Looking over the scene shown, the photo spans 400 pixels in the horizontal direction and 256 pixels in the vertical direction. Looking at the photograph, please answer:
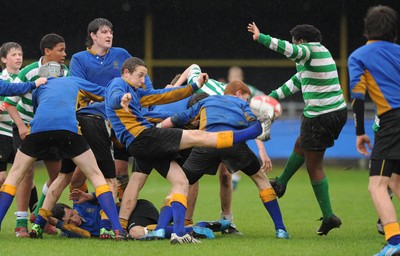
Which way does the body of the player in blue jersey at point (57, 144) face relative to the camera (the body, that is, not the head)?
away from the camera

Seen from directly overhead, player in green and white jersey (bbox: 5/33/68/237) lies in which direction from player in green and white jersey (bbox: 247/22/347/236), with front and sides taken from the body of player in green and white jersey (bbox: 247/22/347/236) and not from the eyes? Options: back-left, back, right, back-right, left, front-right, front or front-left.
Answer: front-left

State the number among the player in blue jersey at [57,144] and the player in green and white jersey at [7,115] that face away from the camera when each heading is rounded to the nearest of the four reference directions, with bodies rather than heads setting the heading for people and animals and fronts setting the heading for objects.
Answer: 1

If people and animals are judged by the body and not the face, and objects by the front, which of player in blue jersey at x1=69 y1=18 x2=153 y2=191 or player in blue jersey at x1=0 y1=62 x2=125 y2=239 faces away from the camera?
player in blue jersey at x1=0 y1=62 x2=125 y2=239

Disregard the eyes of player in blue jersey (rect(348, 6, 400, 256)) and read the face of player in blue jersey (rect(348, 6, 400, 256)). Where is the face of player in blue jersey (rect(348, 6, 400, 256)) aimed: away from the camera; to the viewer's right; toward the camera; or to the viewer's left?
away from the camera

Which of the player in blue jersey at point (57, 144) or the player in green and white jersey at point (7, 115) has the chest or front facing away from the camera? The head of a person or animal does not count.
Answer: the player in blue jersey

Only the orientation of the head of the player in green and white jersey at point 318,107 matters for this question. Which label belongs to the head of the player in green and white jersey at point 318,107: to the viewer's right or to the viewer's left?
to the viewer's left

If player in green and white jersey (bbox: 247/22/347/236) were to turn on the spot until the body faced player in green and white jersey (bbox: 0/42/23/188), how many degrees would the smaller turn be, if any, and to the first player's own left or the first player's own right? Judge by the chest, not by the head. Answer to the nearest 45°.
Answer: approximately 45° to the first player's own left

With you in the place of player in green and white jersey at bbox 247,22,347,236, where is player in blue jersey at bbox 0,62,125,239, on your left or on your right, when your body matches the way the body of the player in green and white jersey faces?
on your left

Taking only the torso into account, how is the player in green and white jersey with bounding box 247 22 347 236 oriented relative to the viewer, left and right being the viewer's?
facing away from the viewer and to the left of the viewer

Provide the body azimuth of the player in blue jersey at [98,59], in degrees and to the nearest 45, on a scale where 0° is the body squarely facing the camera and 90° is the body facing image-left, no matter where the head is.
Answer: approximately 315°
